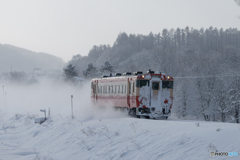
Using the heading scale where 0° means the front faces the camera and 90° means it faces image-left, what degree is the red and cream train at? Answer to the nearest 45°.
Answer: approximately 315°
